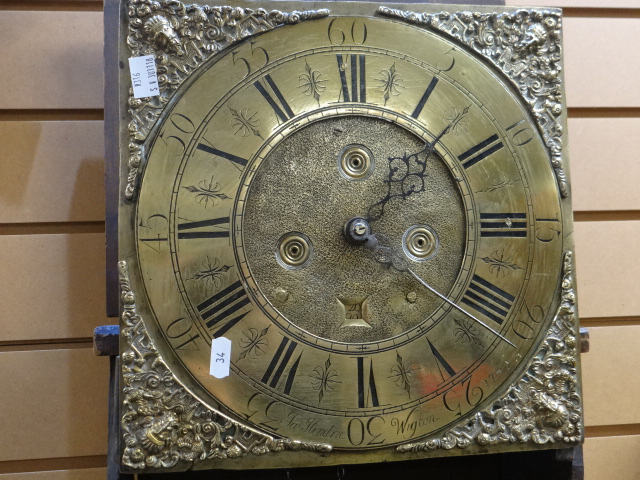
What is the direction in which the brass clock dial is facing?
toward the camera
